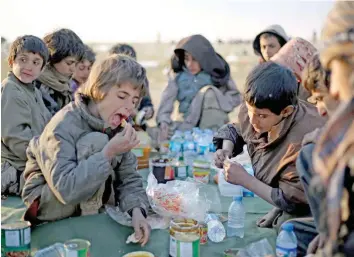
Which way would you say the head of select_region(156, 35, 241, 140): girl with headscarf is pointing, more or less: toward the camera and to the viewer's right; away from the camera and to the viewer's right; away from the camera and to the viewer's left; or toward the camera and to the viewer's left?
toward the camera and to the viewer's left

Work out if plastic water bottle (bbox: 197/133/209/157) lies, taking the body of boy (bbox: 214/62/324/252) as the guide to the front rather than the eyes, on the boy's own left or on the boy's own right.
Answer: on the boy's own right

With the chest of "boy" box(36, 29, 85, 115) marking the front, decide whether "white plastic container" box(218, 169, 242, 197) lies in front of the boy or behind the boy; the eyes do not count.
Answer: in front

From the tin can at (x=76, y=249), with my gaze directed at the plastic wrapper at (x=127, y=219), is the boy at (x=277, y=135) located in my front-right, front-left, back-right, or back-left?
front-right

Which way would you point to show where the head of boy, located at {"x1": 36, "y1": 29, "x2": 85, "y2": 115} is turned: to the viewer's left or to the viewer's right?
to the viewer's right

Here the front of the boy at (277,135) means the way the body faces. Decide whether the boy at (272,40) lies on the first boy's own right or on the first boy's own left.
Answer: on the first boy's own right

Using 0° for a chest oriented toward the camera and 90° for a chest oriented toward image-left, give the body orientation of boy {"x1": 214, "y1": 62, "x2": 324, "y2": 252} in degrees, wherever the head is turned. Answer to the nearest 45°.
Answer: approximately 45°

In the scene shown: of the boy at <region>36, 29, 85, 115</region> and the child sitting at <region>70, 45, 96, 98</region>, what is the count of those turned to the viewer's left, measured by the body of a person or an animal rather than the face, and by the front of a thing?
0

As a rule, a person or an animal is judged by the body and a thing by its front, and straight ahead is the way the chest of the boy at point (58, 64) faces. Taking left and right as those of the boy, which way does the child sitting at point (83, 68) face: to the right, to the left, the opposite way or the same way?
the same way

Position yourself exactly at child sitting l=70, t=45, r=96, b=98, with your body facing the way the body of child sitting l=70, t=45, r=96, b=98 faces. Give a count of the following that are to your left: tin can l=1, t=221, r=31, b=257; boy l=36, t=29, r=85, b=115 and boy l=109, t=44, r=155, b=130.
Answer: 1

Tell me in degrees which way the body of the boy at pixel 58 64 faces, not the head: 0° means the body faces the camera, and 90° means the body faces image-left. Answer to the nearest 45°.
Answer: approximately 315°

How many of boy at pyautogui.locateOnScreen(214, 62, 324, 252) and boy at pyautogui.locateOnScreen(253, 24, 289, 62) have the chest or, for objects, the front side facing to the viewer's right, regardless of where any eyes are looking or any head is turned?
0
